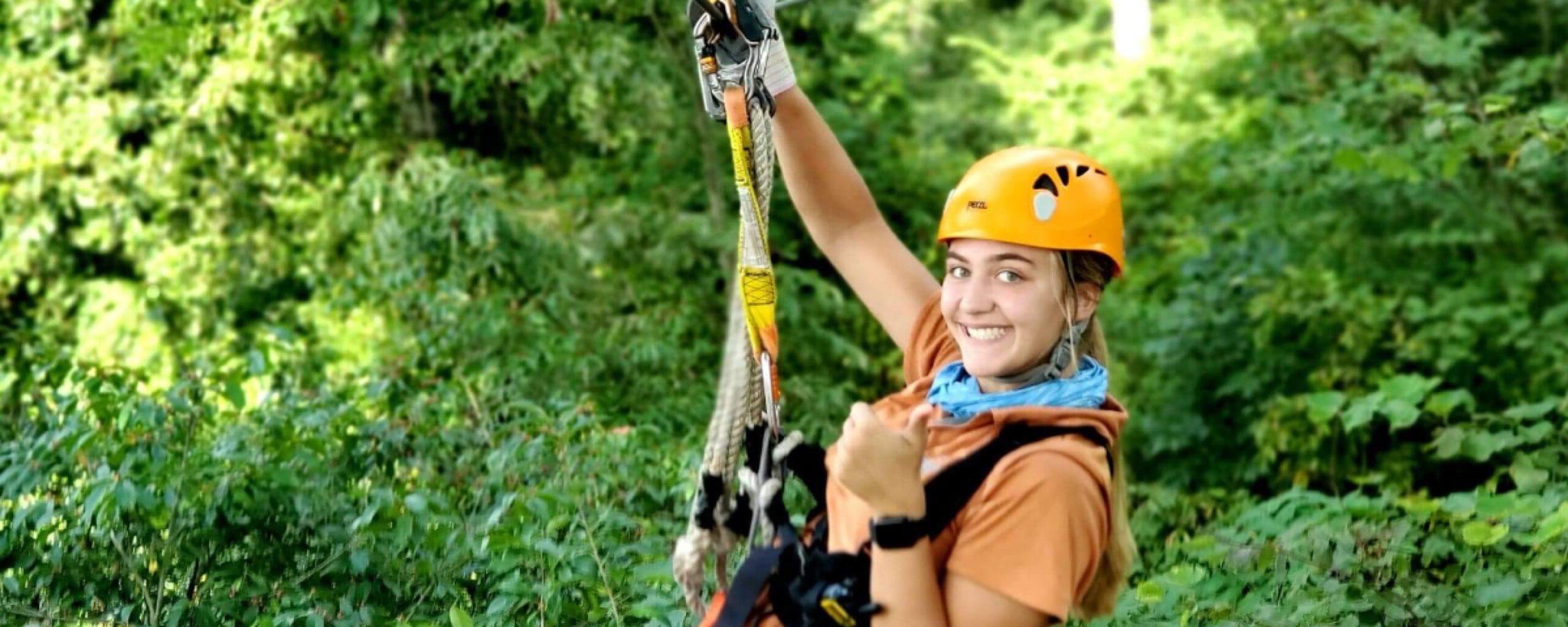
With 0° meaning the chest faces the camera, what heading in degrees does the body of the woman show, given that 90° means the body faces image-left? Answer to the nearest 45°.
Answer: approximately 45°
